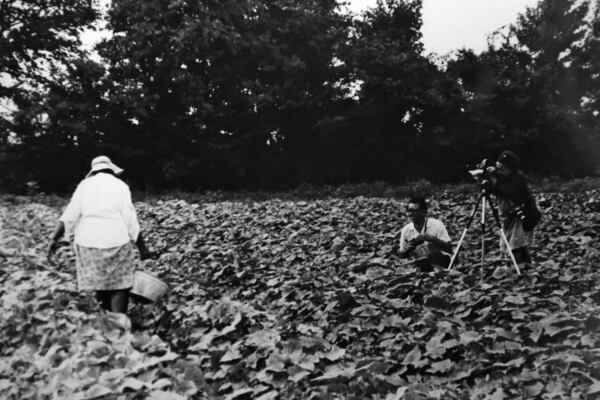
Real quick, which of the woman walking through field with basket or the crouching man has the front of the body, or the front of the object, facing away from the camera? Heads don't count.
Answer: the woman walking through field with basket

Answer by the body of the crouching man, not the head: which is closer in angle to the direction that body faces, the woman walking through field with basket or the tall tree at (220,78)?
the woman walking through field with basket

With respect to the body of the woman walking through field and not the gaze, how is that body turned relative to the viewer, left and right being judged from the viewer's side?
facing away from the viewer

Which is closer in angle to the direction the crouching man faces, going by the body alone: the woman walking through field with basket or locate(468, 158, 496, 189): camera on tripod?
the woman walking through field with basket

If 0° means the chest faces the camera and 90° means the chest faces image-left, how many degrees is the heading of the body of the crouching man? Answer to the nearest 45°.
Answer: approximately 45°

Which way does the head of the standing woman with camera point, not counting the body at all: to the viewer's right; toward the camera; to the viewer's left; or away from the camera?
to the viewer's left

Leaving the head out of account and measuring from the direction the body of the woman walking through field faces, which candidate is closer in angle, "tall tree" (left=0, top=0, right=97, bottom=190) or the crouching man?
the tall tree

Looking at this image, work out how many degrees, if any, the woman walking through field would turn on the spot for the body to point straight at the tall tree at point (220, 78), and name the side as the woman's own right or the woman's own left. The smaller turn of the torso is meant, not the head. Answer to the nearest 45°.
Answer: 0° — they already face it

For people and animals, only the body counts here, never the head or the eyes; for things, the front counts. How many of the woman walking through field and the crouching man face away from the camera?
1

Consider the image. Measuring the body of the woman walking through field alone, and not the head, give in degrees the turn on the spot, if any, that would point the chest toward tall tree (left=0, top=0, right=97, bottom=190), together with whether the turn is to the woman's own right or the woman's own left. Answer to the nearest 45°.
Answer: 0° — they already face it
